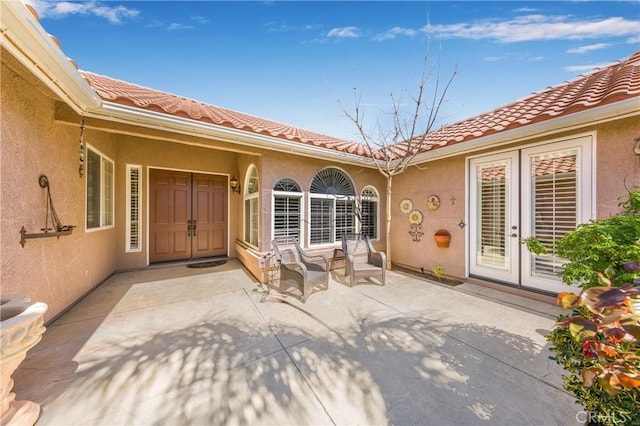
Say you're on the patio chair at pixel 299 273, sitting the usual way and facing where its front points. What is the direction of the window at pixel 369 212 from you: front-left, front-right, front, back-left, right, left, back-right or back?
left

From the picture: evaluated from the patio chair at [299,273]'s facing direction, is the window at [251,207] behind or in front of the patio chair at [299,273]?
behind

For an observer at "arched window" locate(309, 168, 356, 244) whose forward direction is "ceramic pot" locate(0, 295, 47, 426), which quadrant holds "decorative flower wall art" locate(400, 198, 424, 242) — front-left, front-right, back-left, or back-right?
back-left

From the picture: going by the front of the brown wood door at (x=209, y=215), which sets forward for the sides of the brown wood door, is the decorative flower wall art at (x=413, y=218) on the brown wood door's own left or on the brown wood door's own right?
on the brown wood door's own left

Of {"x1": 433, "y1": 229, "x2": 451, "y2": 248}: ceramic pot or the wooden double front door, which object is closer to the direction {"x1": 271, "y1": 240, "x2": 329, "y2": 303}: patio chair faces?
the ceramic pot

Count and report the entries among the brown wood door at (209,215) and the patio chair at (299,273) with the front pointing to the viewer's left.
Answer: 0

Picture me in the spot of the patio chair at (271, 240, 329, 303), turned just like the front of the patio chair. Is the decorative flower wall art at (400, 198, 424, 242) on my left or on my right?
on my left

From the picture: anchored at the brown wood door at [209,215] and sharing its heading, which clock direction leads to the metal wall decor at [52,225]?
The metal wall decor is roughly at 1 o'clock from the brown wood door.

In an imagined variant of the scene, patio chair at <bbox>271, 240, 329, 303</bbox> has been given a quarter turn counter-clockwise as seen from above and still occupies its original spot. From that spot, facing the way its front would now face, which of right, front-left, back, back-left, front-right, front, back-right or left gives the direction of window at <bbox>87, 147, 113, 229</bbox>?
back-left

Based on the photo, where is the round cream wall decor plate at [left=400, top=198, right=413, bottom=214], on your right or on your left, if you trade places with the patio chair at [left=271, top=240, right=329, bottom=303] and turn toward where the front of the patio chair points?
on your left

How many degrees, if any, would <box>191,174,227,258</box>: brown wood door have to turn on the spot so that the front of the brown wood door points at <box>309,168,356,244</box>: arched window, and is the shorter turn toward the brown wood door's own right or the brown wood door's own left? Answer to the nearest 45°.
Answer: approximately 45° to the brown wood door's own left

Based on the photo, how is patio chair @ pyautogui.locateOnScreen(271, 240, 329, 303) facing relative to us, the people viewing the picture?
facing the viewer and to the right of the viewer

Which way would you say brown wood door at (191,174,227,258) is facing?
toward the camera

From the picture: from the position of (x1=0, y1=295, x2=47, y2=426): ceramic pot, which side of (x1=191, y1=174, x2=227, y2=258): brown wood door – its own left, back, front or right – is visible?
front
